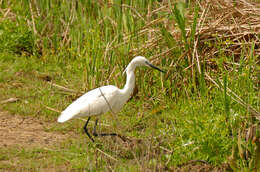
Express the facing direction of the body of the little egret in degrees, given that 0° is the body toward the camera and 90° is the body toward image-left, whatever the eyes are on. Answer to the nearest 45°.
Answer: approximately 270°

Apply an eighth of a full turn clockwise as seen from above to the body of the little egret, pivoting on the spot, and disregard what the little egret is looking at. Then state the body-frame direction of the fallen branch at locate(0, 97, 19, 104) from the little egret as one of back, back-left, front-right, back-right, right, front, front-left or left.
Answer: back
